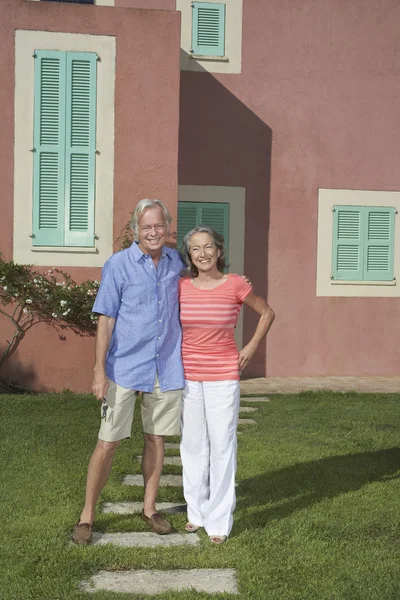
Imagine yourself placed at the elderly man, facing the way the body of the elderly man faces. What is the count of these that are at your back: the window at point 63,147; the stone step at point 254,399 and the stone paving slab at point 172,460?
3

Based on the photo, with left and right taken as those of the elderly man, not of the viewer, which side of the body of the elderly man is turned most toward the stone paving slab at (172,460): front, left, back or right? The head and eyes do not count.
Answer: back

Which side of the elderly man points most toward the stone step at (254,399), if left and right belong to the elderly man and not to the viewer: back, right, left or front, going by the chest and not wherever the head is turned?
back

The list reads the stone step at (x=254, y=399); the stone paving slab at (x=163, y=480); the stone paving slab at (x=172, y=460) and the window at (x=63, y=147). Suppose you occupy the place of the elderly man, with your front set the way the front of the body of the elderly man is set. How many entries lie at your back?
4

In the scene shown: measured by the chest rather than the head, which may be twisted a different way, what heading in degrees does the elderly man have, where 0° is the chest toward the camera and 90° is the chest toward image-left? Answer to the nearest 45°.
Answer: approximately 0°

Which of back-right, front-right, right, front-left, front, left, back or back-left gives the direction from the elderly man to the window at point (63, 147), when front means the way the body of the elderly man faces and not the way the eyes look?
back

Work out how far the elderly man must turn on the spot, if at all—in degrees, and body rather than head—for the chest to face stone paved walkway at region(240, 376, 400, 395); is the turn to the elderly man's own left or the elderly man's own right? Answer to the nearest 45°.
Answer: approximately 180°
